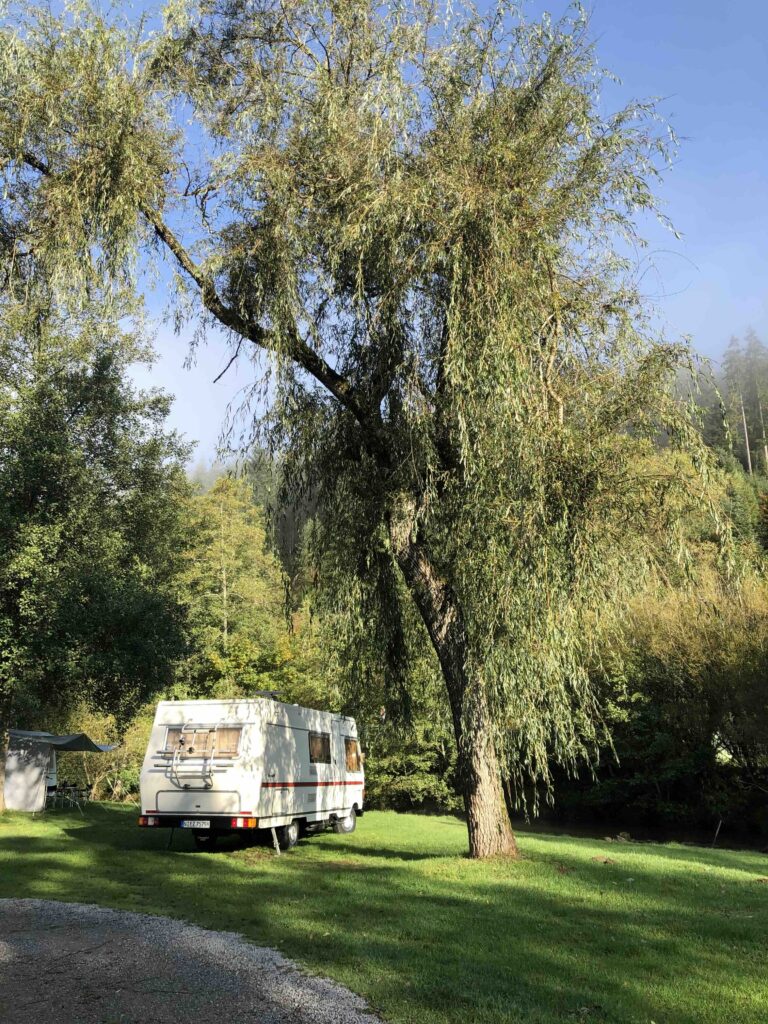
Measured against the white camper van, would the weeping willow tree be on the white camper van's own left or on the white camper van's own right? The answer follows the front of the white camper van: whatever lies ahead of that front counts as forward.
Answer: on the white camper van's own right

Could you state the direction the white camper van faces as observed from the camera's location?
facing away from the viewer and to the right of the viewer

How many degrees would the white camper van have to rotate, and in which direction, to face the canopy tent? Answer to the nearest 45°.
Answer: approximately 90° to its left
